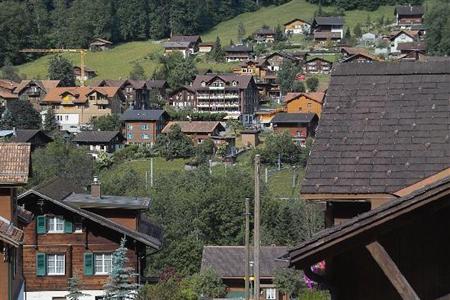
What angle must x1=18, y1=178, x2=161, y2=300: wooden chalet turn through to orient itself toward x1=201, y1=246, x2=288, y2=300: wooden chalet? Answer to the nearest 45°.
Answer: approximately 135° to its left

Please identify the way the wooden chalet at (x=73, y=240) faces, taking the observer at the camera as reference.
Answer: facing the viewer

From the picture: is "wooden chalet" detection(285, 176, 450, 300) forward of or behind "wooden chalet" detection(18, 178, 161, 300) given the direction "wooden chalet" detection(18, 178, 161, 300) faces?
forward

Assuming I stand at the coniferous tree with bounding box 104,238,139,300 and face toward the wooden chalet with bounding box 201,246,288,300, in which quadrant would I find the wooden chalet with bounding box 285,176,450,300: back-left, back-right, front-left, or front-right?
back-right

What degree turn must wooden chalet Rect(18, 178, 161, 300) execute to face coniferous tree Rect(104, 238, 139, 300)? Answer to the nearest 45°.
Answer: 0° — it already faces it

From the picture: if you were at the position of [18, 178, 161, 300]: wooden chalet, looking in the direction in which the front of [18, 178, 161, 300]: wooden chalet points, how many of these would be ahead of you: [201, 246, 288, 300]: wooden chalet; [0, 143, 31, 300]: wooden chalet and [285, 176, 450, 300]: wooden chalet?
2

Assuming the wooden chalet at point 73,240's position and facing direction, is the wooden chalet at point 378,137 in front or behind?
in front
